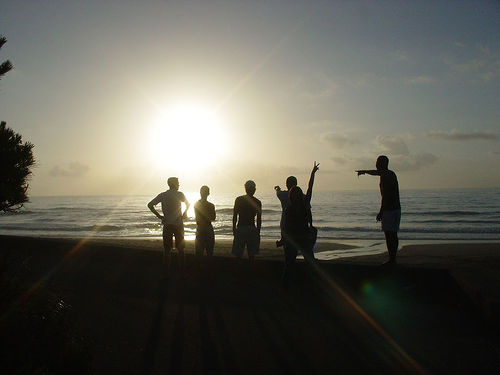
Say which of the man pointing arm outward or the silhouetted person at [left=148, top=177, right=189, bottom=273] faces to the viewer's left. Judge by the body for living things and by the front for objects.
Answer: the man pointing arm outward

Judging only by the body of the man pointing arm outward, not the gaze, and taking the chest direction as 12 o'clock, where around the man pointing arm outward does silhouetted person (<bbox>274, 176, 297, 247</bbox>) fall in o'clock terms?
The silhouetted person is roughly at 12 o'clock from the man pointing arm outward.

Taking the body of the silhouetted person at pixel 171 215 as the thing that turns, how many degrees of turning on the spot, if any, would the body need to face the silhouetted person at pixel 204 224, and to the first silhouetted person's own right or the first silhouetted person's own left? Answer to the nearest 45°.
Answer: approximately 90° to the first silhouetted person's own right

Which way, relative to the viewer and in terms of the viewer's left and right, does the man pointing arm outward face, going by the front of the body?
facing to the left of the viewer

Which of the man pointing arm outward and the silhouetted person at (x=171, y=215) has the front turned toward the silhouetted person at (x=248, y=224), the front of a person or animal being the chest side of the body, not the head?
the man pointing arm outward

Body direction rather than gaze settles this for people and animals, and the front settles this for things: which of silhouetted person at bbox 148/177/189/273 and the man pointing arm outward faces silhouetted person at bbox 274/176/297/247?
the man pointing arm outward

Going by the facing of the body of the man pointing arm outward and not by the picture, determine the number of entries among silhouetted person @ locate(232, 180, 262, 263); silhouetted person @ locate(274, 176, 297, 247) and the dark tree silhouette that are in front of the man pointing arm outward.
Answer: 3

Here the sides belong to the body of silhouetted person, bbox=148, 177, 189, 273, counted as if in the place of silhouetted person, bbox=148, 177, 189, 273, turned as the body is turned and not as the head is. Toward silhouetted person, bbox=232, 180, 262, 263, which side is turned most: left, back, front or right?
right

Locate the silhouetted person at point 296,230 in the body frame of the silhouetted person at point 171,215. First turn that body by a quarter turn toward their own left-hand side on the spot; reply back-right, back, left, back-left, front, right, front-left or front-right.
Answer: back-left

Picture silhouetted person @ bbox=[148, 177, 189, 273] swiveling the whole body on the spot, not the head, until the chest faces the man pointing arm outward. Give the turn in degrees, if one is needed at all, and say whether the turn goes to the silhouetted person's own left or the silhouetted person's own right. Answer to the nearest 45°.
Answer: approximately 135° to the silhouetted person's own right

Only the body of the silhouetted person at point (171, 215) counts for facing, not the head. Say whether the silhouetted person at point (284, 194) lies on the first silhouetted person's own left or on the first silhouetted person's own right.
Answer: on the first silhouetted person's own right

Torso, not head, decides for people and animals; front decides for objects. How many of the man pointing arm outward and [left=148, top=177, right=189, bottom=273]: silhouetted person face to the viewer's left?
1

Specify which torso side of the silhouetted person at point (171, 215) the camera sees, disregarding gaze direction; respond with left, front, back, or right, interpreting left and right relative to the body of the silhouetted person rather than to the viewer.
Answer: back
